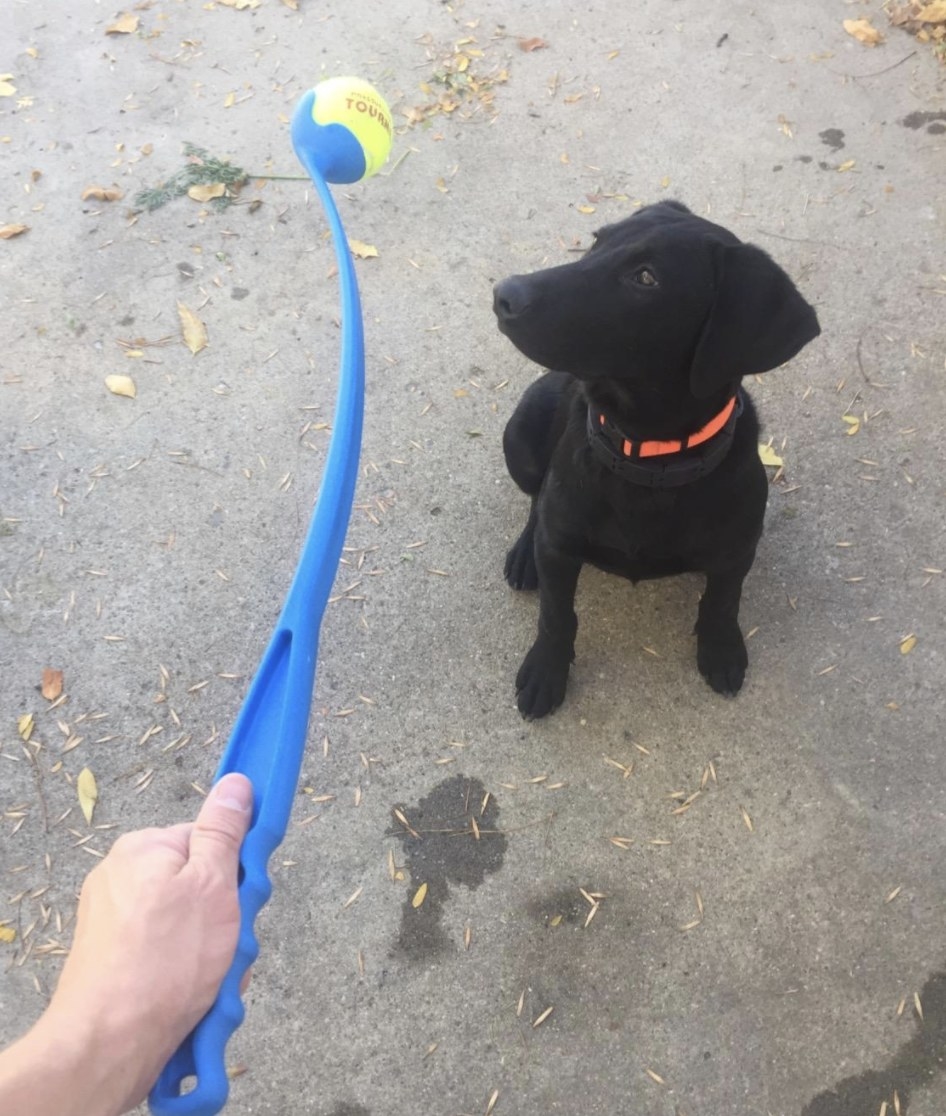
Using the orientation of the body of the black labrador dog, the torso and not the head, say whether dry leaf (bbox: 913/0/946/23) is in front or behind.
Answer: behind

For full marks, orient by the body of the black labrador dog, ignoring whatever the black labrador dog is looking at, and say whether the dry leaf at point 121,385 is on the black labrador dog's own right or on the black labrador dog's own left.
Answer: on the black labrador dog's own right

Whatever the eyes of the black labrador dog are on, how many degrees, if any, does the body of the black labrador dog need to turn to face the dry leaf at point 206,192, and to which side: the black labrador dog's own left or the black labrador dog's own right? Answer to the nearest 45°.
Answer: approximately 135° to the black labrador dog's own right

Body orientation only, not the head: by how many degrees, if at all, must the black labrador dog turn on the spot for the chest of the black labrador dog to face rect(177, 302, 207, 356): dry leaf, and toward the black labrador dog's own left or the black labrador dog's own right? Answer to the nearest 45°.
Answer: approximately 135° to the black labrador dog's own right

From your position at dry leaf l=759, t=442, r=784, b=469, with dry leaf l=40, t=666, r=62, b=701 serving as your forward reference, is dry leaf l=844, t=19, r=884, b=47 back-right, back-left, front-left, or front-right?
back-right

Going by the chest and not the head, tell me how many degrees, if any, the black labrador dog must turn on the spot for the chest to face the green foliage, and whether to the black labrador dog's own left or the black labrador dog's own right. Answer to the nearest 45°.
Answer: approximately 135° to the black labrador dog's own right

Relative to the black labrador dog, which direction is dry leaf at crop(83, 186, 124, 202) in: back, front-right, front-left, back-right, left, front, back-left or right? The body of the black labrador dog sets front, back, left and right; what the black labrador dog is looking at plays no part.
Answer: back-right

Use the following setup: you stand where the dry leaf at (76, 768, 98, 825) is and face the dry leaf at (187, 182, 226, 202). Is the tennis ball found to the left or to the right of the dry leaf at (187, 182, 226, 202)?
right

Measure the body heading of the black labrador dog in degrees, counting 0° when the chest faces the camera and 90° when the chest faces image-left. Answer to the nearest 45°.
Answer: approximately 0°

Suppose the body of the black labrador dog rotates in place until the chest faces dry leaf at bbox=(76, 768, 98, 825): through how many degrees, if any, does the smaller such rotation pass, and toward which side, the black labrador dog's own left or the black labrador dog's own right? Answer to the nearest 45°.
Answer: approximately 90° to the black labrador dog's own right
